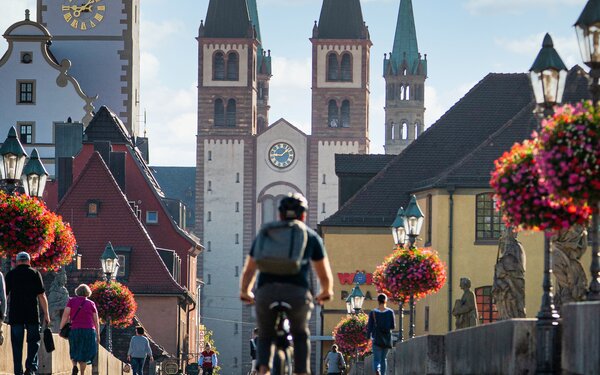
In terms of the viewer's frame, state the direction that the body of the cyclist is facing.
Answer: away from the camera

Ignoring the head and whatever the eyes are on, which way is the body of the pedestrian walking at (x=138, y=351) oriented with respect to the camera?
away from the camera

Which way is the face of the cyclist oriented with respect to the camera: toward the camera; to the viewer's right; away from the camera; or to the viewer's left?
away from the camera
